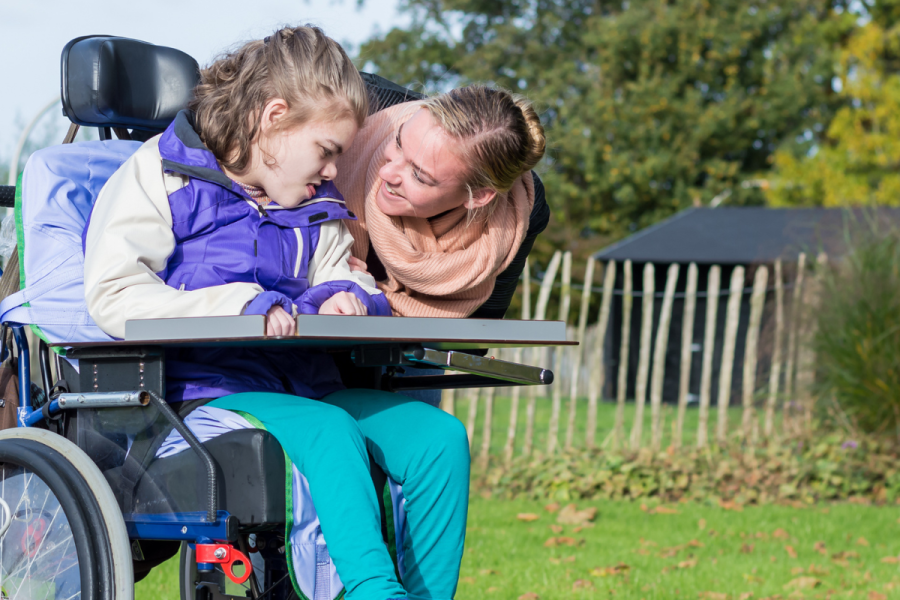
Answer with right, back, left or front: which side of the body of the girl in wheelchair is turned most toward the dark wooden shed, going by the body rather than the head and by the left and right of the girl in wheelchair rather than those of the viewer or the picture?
left

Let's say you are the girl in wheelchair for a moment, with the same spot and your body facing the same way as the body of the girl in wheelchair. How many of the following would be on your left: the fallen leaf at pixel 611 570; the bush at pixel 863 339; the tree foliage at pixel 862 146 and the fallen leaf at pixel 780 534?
4

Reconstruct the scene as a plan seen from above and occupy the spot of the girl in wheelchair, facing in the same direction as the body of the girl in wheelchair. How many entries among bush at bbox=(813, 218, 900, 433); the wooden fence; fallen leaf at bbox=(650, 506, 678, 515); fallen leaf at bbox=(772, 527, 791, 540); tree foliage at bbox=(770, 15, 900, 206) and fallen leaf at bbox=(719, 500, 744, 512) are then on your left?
6

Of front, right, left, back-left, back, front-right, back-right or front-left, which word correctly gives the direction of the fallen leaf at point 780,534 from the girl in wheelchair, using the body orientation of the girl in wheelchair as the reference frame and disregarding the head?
left

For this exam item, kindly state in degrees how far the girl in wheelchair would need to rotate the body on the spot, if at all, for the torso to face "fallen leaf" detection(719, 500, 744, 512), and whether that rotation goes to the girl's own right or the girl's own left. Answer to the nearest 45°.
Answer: approximately 90° to the girl's own left

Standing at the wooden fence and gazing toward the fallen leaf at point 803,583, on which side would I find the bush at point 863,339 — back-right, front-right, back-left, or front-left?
front-left

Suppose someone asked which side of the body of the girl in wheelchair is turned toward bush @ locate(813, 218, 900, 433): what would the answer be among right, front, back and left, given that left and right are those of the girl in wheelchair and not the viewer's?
left

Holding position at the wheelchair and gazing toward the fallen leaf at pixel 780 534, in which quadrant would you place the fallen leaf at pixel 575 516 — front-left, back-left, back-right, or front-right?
front-left

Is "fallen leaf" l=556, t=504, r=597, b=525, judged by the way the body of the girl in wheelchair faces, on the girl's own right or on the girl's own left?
on the girl's own left

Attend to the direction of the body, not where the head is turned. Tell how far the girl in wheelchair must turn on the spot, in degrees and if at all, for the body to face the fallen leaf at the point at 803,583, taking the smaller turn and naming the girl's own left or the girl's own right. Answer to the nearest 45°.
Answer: approximately 90° to the girl's own left

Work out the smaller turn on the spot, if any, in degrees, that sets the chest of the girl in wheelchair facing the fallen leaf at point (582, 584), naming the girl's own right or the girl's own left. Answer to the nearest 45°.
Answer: approximately 90° to the girl's own left

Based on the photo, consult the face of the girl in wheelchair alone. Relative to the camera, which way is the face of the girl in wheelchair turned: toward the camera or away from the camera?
toward the camera

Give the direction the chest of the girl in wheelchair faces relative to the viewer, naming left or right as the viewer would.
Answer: facing the viewer and to the right of the viewer
